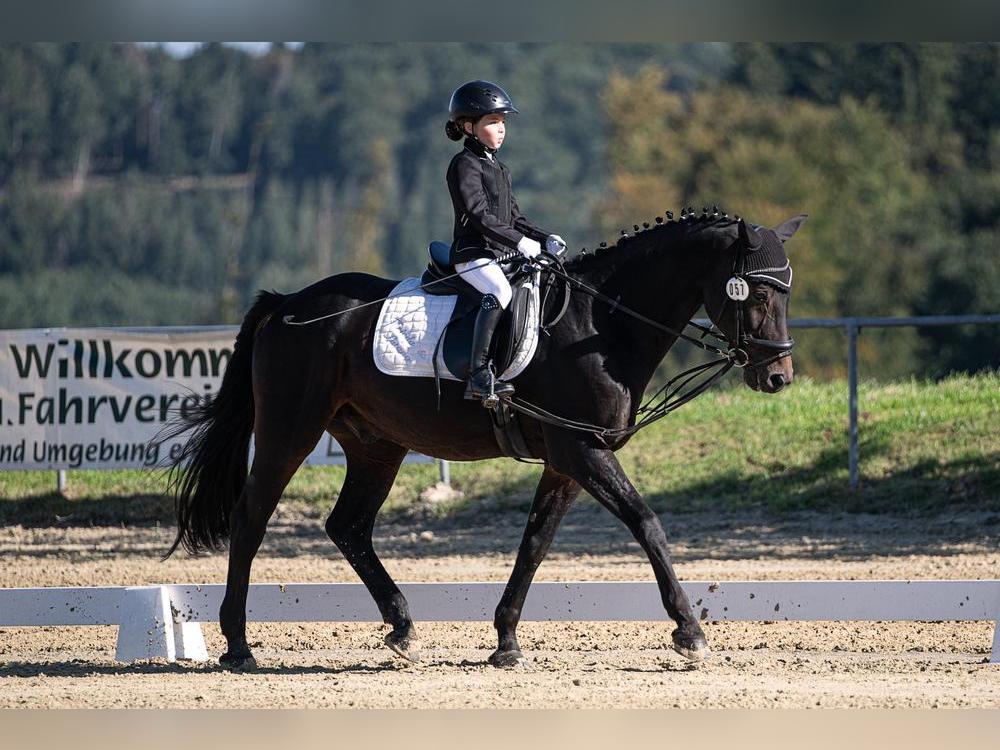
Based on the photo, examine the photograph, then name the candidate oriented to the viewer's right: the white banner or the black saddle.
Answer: the black saddle

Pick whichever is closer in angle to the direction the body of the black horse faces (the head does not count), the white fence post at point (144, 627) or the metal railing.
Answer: the metal railing

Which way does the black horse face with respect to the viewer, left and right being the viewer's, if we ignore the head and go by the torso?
facing to the right of the viewer

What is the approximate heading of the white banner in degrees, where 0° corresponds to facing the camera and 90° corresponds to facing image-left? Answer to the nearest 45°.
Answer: approximately 0°

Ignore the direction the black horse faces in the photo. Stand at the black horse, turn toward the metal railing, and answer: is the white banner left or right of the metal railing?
left

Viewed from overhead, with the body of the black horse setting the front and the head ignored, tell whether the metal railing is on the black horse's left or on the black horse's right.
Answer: on the black horse's left

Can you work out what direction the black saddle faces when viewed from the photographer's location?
facing to the right of the viewer

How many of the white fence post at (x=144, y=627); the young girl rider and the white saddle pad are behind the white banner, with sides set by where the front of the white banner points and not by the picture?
0

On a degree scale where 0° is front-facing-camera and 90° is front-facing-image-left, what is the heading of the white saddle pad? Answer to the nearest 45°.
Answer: approximately 270°

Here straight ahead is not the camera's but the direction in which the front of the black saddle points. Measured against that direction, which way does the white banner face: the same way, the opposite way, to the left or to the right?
to the right

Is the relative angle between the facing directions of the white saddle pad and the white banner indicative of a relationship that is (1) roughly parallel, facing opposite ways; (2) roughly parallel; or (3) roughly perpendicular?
roughly perpendicular

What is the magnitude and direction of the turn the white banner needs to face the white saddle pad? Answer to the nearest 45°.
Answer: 0° — it already faces it

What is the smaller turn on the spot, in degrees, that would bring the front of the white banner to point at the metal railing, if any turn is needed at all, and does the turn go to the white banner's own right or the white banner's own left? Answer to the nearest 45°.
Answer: approximately 90° to the white banner's own left

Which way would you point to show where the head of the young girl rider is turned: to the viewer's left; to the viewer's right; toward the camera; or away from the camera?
to the viewer's right
